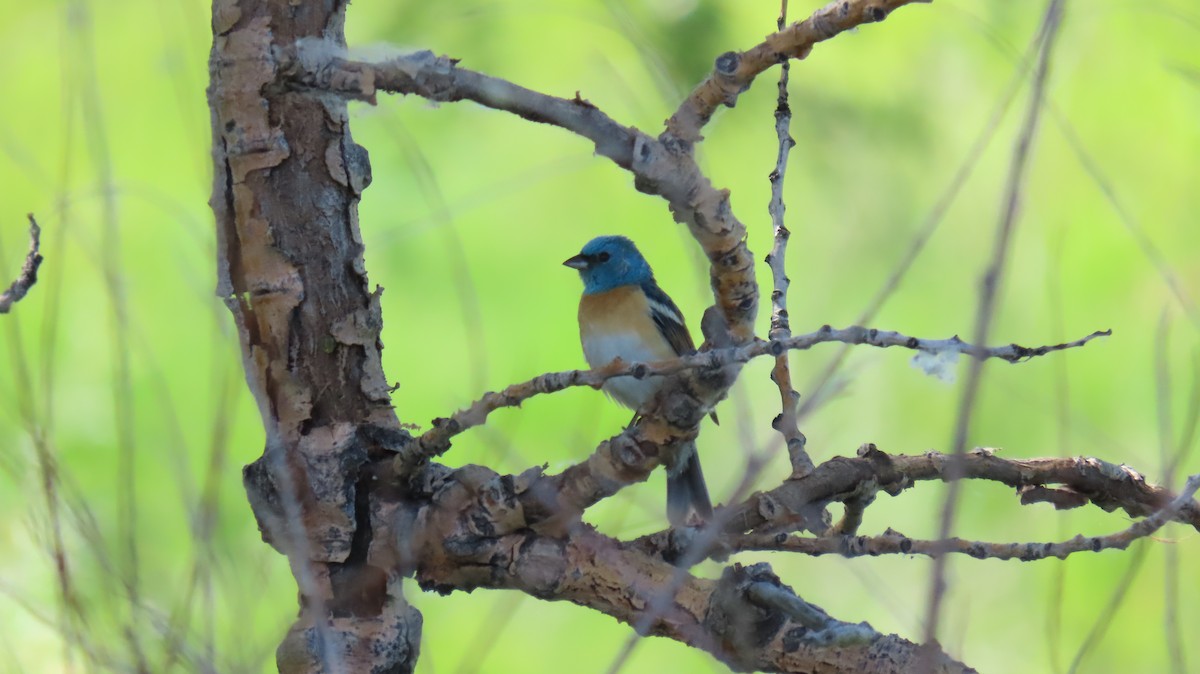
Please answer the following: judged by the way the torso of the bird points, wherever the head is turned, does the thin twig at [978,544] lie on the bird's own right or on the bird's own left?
on the bird's own left

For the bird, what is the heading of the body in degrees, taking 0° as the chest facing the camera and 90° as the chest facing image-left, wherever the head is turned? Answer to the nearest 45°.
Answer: approximately 45°

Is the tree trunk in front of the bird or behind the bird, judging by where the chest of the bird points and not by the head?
in front

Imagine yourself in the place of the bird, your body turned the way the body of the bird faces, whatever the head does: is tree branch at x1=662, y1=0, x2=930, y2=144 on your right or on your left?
on your left

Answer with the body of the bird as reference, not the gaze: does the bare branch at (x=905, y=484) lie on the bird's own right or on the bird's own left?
on the bird's own left
